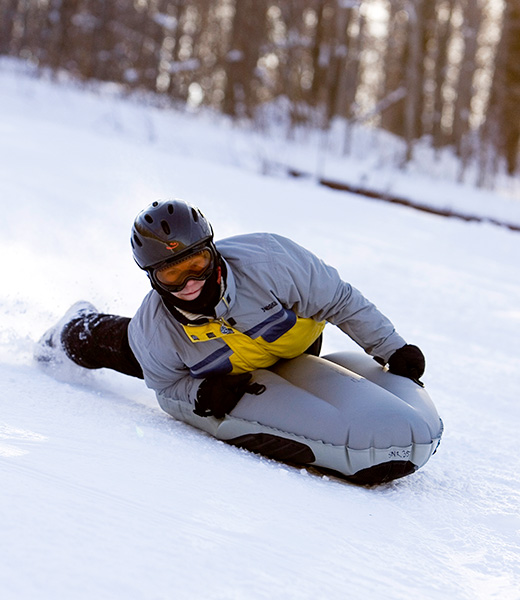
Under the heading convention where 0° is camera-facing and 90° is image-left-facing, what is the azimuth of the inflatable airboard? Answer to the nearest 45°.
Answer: approximately 315°
